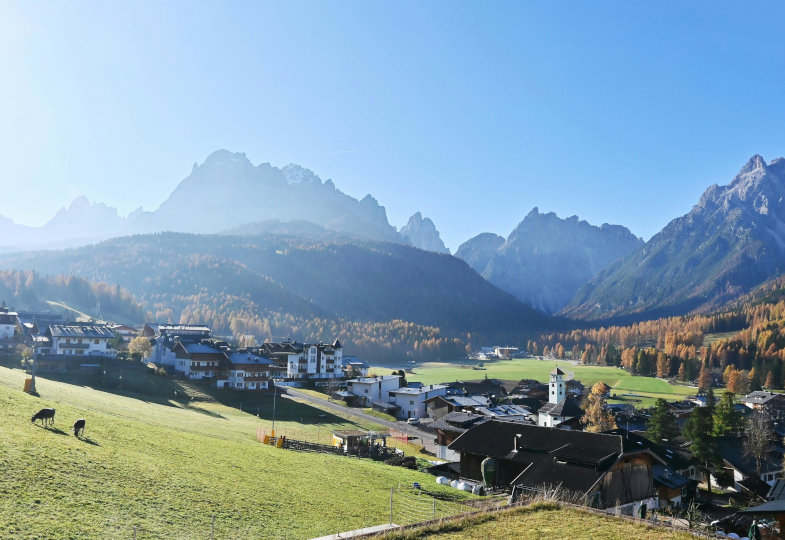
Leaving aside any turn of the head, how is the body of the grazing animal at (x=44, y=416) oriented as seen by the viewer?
to the viewer's left

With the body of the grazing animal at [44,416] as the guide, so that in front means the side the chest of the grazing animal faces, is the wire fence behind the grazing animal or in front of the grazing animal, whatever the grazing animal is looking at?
behind

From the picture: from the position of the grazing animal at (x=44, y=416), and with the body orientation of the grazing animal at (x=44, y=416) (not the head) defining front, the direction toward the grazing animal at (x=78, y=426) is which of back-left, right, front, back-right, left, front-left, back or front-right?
back-left
